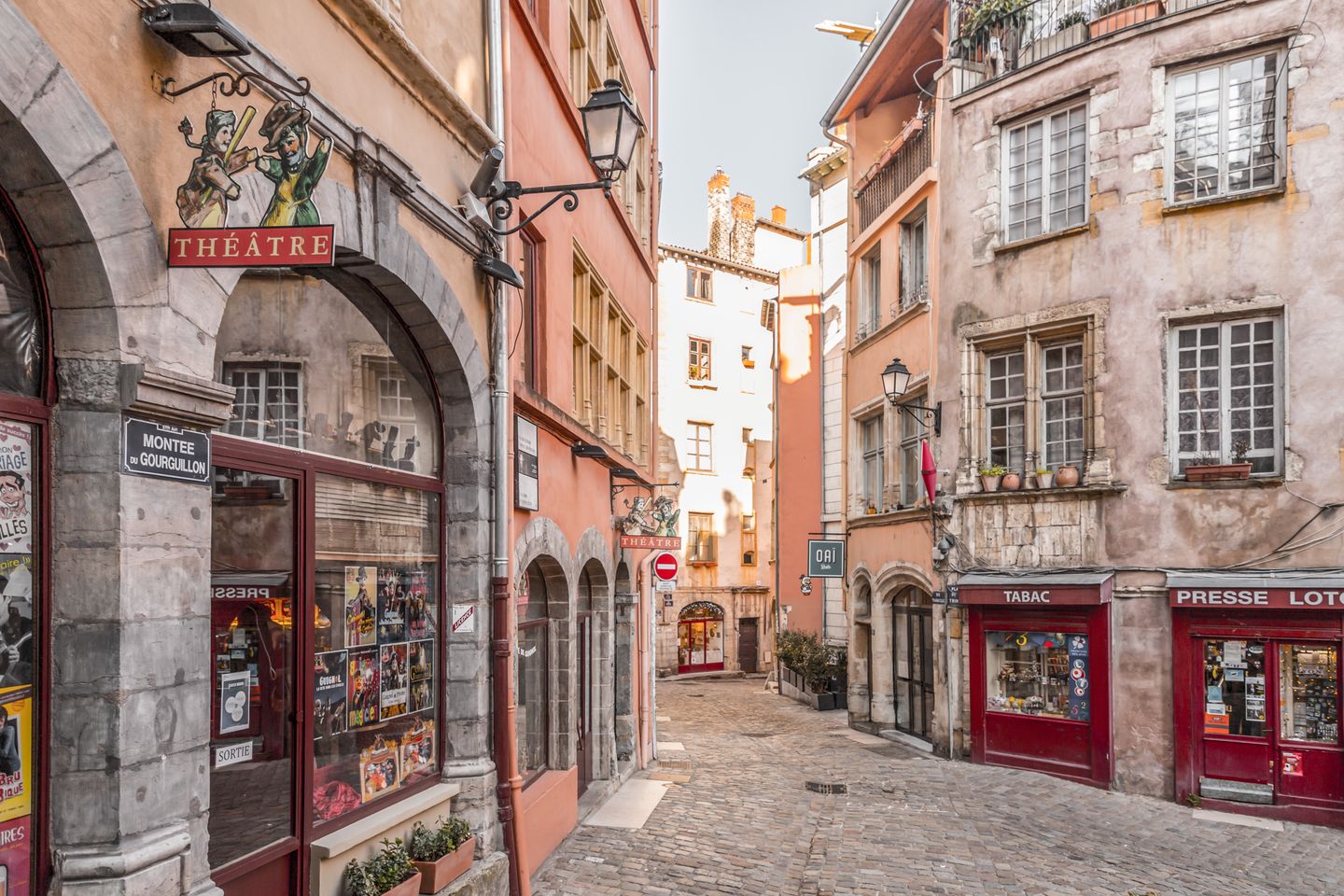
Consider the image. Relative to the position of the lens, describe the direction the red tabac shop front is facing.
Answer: facing the viewer and to the left of the viewer

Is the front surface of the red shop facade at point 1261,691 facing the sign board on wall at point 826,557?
no

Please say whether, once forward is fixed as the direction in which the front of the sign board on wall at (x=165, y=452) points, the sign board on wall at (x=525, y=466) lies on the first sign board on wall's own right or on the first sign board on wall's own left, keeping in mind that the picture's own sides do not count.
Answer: on the first sign board on wall's own left

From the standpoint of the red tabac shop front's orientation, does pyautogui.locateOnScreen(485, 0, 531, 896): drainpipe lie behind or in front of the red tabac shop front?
in front

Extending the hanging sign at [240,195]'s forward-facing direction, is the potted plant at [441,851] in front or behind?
behind

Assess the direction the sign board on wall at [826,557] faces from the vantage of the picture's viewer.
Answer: facing the viewer

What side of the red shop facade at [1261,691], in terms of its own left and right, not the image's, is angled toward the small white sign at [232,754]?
front

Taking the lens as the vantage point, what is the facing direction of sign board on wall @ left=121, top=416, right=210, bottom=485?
facing the viewer and to the right of the viewer

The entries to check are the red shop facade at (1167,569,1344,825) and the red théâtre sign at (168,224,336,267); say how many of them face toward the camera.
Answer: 2

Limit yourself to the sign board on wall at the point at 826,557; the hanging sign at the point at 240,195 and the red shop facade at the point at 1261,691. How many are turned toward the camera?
3

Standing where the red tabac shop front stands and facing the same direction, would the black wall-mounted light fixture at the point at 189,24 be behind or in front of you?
in front

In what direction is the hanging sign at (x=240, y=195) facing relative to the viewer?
toward the camera
